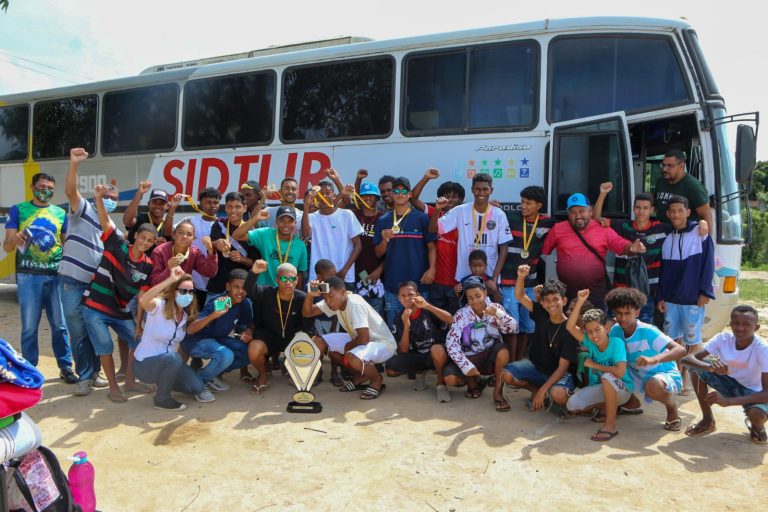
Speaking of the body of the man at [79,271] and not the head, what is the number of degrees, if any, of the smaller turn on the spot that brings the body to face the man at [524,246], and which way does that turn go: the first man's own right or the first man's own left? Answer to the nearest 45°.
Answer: approximately 45° to the first man's own left

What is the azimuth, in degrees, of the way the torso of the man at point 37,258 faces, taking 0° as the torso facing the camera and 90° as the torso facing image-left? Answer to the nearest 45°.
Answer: approximately 0°

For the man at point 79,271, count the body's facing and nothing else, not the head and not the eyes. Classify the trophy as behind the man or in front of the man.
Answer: in front

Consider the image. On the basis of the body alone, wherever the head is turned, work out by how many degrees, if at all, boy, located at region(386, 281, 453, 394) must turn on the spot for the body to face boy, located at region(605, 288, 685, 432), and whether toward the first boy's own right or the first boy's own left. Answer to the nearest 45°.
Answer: approximately 45° to the first boy's own left

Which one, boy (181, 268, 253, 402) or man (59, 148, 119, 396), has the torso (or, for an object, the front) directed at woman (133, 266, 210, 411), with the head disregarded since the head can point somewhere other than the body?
the man
